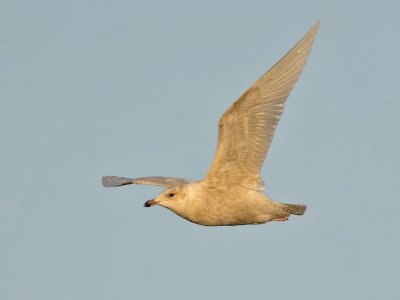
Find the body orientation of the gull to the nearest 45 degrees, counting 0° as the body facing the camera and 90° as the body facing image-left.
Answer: approximately 90°
